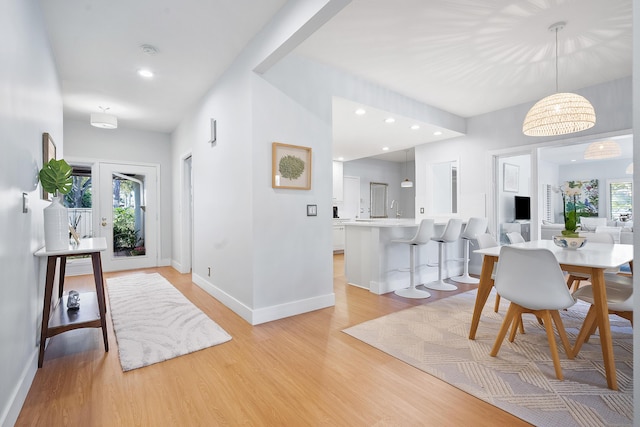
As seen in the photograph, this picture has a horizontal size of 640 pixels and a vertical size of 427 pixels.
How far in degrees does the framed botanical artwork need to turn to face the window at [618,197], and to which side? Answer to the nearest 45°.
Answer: approximately 90° to its left

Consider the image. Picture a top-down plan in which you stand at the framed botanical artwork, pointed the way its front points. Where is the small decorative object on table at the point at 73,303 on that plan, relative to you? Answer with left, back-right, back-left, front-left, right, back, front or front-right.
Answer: back-right

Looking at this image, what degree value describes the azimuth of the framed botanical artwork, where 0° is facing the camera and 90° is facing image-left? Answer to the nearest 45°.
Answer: approximately 315°

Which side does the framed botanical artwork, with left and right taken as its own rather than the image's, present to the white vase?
right

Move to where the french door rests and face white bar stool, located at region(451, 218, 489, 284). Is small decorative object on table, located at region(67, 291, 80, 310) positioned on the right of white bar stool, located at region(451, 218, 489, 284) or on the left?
right

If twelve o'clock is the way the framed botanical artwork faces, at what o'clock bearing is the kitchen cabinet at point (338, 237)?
The kitchen cabinet is roughly at 8 o'clock from the framed botanical artwork.

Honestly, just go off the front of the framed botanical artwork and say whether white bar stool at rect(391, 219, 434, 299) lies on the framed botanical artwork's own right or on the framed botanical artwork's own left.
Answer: on the framed botanical artwork's own left

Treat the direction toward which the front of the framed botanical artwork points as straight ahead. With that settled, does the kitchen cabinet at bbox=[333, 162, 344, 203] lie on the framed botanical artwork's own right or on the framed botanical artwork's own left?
on the framed botanical artwork's own left

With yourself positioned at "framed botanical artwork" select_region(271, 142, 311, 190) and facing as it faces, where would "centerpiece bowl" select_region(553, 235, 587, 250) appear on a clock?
The centerpiece bowl is roughly at 11 o'clock from the framed botanical artwork.

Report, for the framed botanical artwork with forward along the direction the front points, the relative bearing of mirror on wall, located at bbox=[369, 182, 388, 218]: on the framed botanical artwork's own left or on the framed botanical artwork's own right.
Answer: on the framed botanical artwork's own left

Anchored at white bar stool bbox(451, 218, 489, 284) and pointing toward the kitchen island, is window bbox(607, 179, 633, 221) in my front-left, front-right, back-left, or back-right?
back-right

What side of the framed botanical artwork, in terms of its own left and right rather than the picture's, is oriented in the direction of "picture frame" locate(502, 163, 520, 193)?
left

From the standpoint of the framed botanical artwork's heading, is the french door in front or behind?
behind
